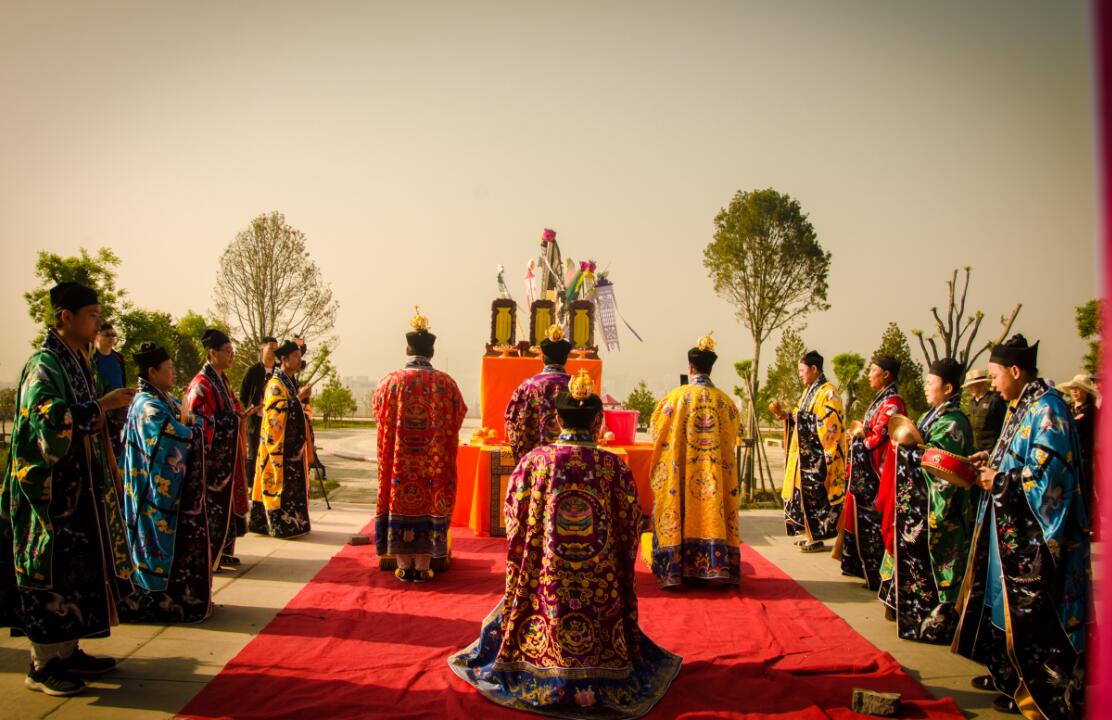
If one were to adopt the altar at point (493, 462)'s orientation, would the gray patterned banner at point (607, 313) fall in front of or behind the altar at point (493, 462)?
behind

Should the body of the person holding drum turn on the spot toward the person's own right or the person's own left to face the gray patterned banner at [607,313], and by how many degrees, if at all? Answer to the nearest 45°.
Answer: approximately 45° to the person's own right

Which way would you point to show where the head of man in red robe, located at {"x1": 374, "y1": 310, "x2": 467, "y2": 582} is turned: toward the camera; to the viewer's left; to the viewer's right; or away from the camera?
away from the camera

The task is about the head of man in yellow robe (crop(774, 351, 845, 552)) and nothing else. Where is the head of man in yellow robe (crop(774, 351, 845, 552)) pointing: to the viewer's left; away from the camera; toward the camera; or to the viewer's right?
to the viewer's left

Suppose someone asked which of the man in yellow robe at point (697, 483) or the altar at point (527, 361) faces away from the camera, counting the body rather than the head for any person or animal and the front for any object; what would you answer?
the man in yellow robe

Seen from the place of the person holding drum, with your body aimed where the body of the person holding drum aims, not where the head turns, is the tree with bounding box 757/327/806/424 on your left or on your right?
on your right

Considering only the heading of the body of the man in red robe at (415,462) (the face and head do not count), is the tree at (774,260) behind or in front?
in front

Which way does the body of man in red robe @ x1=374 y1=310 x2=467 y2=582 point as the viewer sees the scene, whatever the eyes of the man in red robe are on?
away from the camera

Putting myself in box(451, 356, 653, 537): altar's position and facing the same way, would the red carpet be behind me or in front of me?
in front

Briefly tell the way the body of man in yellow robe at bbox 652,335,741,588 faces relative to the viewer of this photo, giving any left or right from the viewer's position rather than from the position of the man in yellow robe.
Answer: facing away from the viewer

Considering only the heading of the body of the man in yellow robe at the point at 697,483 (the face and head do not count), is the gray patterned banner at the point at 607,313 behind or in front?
in front

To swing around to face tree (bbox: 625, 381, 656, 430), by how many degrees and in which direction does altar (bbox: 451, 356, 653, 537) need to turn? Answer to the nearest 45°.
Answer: approximately 180°

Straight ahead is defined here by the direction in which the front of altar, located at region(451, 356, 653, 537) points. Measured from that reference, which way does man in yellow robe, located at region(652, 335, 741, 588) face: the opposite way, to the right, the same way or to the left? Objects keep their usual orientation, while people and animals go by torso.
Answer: the opposite way
